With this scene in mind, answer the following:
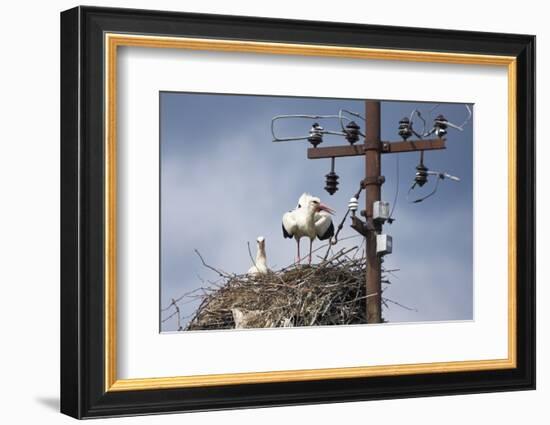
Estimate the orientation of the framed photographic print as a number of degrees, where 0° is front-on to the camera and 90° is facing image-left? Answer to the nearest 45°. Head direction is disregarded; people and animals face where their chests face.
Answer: approximately 315°
